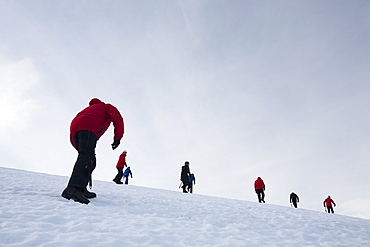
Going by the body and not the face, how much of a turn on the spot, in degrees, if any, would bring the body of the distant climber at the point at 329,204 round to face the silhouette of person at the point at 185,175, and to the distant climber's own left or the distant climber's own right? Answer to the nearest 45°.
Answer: approximately 135° to the distant climber's own left

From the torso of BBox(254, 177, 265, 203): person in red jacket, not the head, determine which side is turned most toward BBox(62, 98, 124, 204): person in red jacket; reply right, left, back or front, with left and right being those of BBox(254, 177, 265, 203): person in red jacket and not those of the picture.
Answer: back

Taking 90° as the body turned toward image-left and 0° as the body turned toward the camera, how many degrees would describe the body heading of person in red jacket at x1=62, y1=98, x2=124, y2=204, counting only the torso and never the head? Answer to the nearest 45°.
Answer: approximately 225°

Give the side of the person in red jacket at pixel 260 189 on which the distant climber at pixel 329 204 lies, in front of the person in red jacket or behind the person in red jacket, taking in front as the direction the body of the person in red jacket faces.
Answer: in front

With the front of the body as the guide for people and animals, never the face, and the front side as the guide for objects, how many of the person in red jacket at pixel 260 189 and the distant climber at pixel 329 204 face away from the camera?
2

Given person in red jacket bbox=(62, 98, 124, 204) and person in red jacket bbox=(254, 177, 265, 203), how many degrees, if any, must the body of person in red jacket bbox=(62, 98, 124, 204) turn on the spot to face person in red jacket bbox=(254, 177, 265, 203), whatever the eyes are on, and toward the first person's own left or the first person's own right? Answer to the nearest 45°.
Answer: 0° — they already face them

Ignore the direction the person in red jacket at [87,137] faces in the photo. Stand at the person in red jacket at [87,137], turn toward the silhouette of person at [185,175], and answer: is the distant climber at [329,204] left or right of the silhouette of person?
right

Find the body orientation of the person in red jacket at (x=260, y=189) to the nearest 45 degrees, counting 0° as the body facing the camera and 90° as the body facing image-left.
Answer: approximately 180°

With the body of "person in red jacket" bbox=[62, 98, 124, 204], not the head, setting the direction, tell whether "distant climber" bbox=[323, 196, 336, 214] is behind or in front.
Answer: in front

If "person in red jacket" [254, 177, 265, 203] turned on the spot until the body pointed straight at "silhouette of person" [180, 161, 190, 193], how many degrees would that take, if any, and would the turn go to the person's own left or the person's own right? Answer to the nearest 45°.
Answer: approximately 135° to the person's own left

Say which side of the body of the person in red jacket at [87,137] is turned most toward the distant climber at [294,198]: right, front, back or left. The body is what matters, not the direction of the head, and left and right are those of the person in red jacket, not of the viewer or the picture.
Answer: front

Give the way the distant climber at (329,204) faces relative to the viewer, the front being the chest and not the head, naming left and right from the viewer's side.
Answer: facing away from the viewer

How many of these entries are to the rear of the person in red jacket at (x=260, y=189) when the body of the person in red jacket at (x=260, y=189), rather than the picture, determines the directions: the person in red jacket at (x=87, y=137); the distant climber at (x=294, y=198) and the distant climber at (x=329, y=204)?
1
